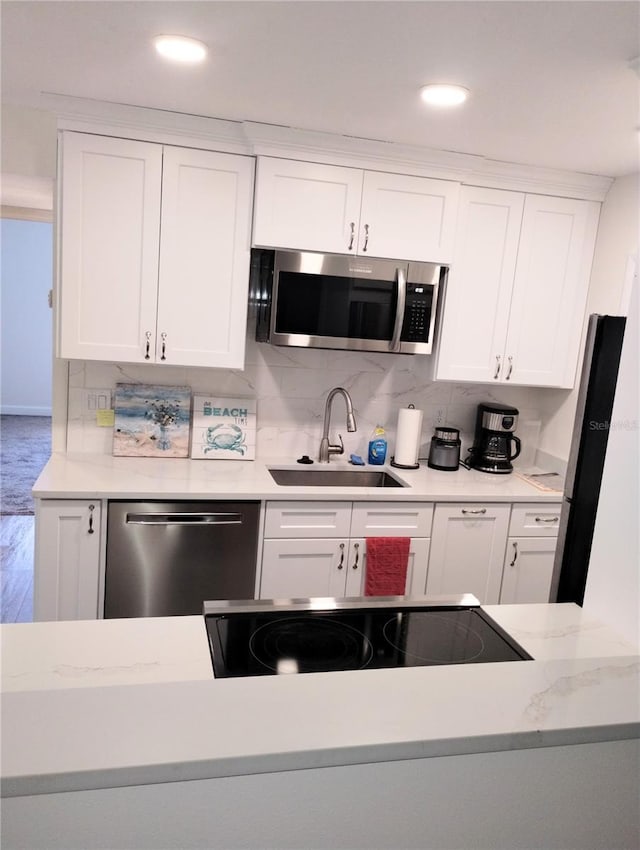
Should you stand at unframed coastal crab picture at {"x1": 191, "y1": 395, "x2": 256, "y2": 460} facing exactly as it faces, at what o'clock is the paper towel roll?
The paper towel roll is roughly at 9 o'clock from the unframed coastal crab picture.

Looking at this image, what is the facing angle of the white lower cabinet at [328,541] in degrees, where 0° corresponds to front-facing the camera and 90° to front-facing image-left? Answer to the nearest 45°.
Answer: approximately 0°

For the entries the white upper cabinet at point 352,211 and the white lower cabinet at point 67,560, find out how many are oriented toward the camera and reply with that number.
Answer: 2

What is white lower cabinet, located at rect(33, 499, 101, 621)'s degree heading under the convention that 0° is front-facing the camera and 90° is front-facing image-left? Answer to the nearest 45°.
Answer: approximately 0°
